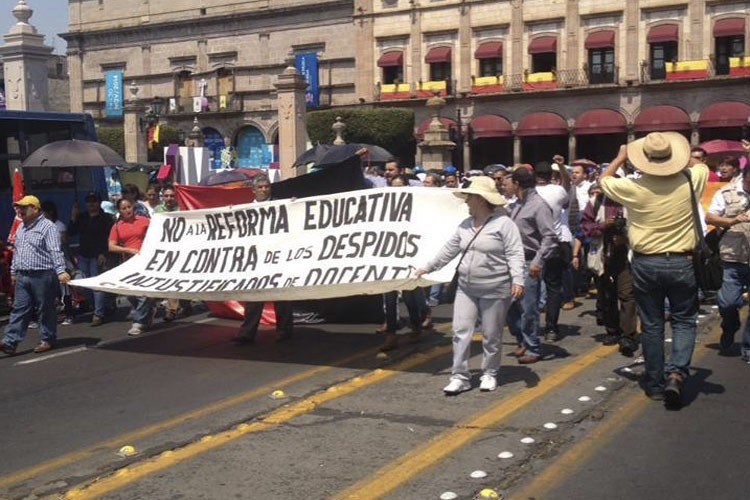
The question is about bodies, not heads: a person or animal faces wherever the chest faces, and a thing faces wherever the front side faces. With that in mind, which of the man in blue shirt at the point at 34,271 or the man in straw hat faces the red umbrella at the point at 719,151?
the man in straw hat

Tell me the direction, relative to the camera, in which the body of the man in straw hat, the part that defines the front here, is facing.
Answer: away from the camera

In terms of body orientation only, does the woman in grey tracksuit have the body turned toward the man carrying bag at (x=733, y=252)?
no

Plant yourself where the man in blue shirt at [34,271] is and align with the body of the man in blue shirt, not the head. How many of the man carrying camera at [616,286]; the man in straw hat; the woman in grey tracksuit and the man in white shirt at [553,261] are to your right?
0

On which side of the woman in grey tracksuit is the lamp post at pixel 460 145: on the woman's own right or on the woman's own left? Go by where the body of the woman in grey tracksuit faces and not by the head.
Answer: on the woman's own right

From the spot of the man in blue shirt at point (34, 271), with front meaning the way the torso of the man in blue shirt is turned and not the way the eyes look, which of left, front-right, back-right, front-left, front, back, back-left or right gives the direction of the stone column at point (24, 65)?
back-right

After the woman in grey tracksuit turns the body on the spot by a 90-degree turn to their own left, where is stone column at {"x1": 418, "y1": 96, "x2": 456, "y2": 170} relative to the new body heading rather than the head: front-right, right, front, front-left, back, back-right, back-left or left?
back-left

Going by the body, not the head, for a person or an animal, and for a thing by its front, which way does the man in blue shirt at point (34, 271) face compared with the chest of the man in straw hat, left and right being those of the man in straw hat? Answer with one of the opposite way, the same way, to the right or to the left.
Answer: the opposite way

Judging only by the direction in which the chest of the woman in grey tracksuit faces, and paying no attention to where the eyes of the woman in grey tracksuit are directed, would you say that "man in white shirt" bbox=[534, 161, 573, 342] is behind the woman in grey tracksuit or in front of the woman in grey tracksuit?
behind

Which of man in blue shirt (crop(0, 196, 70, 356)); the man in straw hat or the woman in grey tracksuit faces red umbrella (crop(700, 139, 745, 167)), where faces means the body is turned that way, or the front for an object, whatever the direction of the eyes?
the man in straw hat

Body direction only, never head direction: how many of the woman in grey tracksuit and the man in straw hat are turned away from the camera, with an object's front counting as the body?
1

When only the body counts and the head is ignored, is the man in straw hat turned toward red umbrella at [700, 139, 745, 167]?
yes

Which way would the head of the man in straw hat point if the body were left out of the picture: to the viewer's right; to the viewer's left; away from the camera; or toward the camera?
away from the camera

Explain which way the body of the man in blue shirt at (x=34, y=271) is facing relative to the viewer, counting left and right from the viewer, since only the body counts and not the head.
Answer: facing the viewer and to the left of the viewer

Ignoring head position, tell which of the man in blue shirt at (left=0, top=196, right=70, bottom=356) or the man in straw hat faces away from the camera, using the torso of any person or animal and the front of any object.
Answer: the man in straw hat

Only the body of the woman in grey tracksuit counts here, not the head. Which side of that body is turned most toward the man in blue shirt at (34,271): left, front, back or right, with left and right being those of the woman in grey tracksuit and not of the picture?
right

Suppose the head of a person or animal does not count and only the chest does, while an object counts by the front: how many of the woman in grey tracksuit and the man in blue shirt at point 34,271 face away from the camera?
0

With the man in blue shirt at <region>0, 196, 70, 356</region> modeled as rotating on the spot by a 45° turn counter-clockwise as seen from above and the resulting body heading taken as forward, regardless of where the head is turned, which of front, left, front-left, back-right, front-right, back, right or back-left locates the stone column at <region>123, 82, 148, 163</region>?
back

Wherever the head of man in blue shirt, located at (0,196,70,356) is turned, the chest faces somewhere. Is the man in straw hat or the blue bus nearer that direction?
the man in straw hat

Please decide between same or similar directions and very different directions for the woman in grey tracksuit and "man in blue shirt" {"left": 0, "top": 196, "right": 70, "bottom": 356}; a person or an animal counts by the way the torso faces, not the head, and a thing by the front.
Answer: same or similar directions
